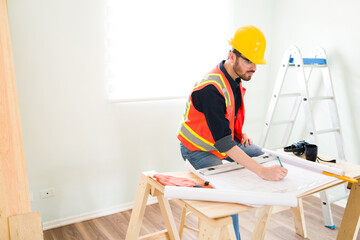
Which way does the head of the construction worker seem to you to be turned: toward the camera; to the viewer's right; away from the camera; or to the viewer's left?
to the viewer's right

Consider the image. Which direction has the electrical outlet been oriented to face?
toward the camera

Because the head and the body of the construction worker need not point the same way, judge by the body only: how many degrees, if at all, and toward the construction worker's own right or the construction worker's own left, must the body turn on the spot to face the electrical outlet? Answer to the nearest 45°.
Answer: approximately 135° to the construction worker's own right

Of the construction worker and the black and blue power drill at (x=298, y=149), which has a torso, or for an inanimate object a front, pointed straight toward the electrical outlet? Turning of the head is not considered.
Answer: the black and blue power drill

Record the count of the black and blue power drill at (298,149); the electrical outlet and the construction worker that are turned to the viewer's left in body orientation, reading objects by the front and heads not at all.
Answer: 1

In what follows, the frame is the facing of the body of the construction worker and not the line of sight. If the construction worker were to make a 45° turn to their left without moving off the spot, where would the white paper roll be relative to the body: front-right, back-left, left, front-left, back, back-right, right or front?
right

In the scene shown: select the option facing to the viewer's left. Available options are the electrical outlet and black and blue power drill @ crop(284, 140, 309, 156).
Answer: the black and blue power drill

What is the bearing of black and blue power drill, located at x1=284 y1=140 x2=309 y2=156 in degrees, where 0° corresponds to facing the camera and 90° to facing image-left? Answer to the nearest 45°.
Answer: approximately 90°

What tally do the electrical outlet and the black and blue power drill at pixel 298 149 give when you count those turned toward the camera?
1

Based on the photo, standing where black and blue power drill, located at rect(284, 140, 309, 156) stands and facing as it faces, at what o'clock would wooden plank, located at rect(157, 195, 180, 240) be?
The wooden plank is roughly at 11 o'clock from the black and blue power drill.

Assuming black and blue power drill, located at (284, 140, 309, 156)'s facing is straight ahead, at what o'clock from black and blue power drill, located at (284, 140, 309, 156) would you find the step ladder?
The step ladder is roughly at 3 o'clock from the black and blue power drill.

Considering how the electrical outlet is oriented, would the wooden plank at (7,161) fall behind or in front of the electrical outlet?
in front

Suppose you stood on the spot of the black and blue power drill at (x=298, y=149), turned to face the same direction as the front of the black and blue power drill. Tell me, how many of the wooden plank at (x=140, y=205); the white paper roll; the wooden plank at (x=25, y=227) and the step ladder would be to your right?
1
